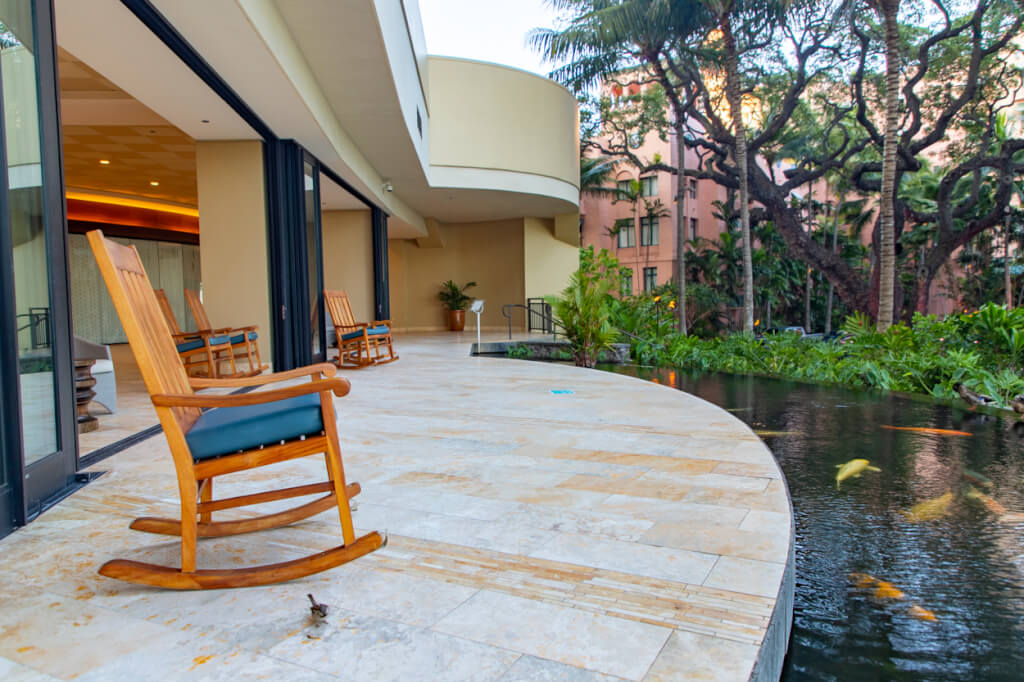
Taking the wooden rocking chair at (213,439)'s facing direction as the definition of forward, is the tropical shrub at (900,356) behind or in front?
in front

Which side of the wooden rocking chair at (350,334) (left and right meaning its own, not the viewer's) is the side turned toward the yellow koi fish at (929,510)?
front

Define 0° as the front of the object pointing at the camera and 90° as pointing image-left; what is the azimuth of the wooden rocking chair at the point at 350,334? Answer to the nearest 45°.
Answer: approximately 315°

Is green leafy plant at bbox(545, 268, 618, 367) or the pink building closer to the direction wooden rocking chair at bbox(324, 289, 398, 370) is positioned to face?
the green leafy plant

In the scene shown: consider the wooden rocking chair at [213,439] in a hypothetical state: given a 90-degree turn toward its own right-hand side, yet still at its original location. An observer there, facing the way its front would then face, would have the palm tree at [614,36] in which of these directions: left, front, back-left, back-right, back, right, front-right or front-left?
back-left

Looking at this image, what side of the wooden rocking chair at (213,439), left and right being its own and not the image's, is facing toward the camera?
right

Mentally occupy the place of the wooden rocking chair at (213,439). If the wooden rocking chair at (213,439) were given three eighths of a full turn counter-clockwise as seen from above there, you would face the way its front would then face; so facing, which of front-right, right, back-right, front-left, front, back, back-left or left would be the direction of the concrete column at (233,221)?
front-right

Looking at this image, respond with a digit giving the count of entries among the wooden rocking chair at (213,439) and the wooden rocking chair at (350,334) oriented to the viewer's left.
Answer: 0

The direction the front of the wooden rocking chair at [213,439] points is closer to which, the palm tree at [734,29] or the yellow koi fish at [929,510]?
the yellow koi fish

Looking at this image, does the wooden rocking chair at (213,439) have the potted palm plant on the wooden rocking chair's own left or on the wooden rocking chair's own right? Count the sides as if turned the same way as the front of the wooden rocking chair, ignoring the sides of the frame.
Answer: on the wooden rocking chair's own left

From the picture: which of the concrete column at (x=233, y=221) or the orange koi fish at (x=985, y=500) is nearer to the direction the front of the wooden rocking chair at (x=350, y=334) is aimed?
the orange koi fish

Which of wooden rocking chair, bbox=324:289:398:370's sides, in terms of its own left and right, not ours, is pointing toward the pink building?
left

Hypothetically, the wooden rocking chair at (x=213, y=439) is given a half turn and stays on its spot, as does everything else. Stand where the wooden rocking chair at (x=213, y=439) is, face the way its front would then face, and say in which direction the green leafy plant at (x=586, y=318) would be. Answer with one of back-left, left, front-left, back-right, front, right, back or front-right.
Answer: back-right

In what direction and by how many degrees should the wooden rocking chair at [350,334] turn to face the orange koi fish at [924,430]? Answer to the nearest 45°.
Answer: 0° — it already faces it

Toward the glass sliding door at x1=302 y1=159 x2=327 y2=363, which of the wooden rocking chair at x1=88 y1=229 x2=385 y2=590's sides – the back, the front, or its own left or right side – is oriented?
left

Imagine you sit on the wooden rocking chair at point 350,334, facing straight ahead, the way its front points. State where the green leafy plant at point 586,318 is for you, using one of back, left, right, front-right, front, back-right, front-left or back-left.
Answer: front-left
